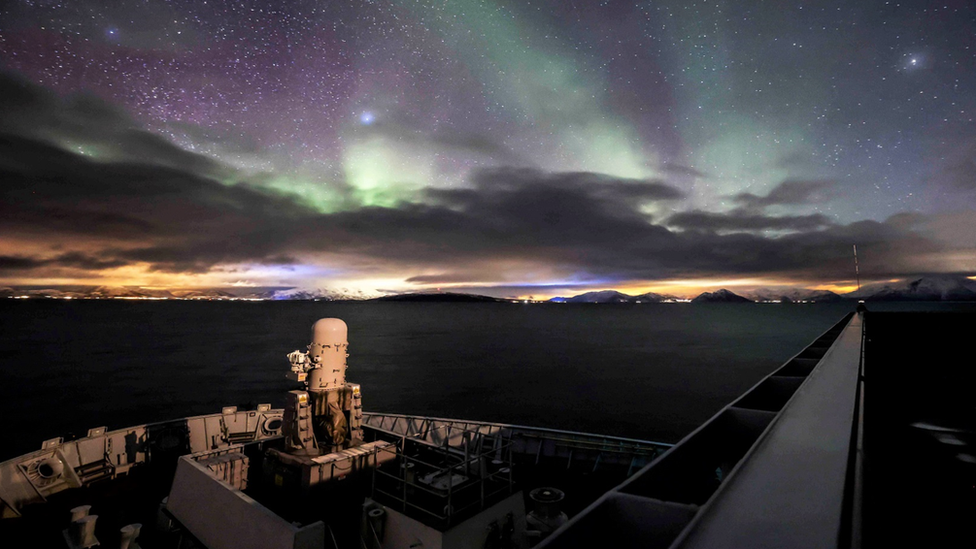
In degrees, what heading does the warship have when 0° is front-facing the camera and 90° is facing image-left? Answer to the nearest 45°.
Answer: approximately 135°
